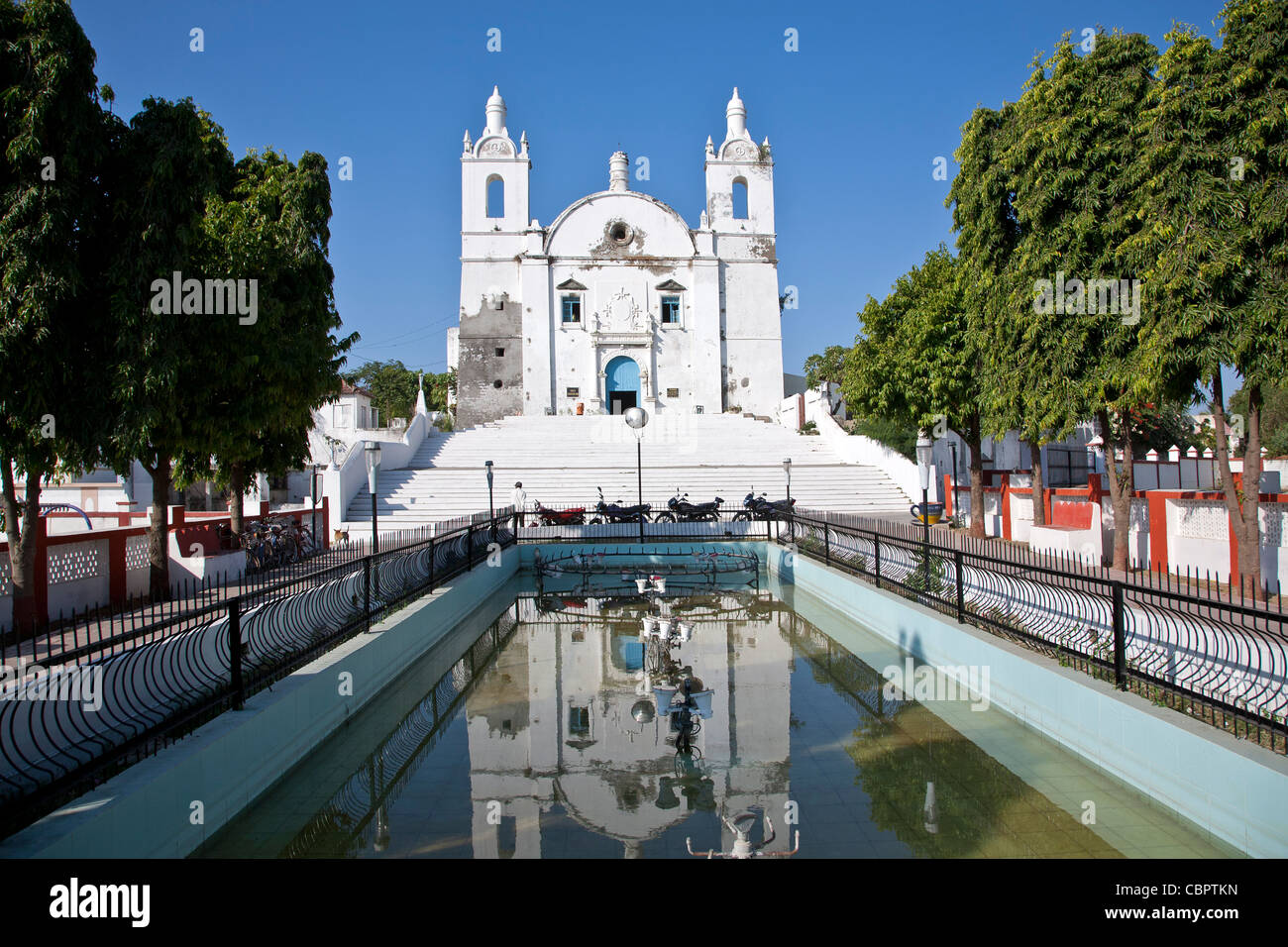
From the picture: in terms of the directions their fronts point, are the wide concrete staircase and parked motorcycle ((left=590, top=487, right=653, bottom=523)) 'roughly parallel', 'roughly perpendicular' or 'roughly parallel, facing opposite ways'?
roughly perpendicular

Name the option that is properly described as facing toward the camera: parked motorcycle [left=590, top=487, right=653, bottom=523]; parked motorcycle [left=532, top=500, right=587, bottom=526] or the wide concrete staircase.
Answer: the wide concrete staircase

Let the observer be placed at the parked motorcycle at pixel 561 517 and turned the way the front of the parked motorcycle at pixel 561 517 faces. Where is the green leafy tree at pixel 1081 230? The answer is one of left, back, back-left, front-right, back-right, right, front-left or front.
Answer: back-left

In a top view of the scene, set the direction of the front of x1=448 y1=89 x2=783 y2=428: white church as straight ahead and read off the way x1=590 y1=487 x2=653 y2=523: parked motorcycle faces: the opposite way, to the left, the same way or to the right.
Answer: to the right

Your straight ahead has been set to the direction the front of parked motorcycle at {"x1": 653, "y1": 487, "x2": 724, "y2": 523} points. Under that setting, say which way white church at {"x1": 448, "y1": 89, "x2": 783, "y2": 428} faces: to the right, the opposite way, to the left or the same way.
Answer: to the left

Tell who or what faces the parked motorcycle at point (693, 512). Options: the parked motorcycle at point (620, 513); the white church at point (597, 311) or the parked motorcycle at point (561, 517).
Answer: the white church

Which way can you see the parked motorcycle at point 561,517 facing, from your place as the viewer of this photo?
facing to the left of the viewer

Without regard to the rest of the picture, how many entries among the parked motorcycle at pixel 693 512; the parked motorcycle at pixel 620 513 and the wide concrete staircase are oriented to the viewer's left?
2
